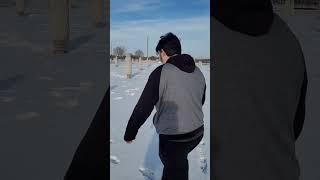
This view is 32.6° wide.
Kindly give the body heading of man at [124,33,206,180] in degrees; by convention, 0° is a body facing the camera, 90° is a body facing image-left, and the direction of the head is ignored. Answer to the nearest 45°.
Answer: approximately 135°
